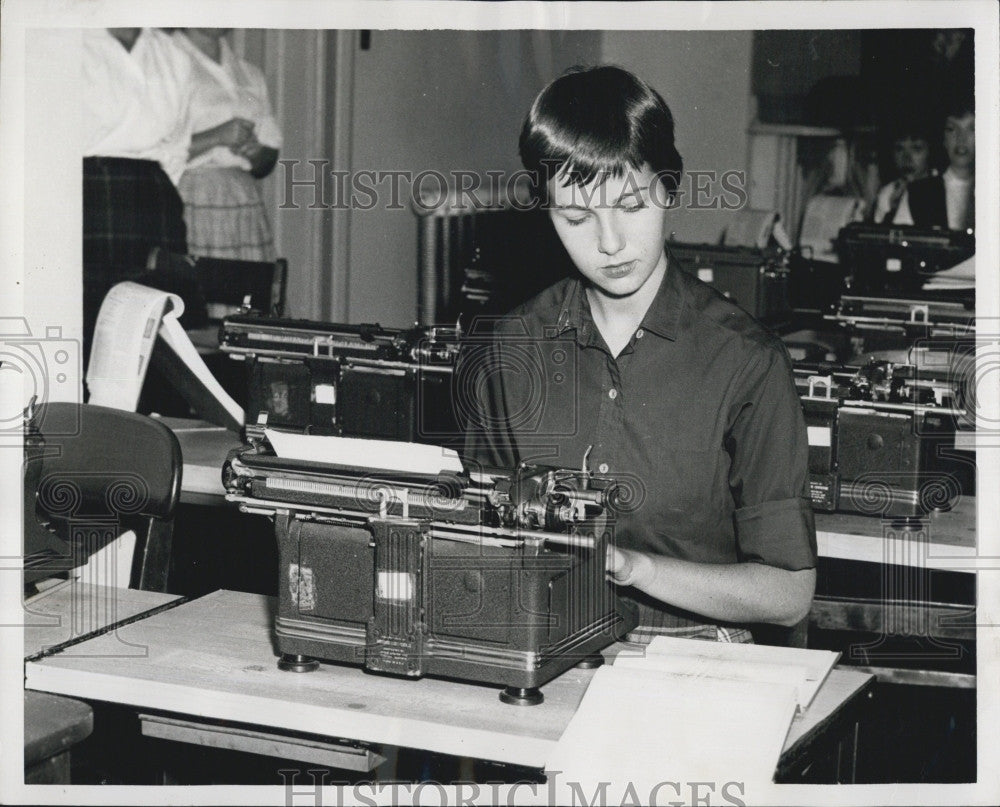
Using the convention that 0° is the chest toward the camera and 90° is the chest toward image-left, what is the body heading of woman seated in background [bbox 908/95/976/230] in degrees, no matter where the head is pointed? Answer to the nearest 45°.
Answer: approximately 0°

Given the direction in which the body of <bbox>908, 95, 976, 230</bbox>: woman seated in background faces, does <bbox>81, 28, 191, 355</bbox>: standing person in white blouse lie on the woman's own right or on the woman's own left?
on the woman's own right

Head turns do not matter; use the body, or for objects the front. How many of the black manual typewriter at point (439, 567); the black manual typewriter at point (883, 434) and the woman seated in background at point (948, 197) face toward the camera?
1

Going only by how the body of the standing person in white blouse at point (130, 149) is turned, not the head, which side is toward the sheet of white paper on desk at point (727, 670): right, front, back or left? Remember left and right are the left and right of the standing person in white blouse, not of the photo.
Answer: front

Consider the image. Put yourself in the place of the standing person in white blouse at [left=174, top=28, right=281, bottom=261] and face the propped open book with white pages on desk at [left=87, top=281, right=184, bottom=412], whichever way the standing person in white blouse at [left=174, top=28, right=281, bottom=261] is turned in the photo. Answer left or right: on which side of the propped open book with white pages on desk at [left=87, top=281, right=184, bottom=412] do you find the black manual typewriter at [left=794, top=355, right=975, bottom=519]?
left

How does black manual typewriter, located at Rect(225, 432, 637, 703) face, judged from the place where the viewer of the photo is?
facing away from the viewer and to the right of the viewer

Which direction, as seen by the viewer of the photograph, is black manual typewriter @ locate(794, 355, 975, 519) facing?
facing away from the viewer and to the right of the viewer

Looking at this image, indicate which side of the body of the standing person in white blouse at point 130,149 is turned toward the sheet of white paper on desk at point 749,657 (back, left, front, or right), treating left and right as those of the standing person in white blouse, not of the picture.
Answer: front

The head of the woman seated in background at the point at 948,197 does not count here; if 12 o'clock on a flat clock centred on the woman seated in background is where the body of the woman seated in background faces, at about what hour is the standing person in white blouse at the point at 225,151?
The standing person in white blouse is roughly at 2 o'clock from the woman seated in background.

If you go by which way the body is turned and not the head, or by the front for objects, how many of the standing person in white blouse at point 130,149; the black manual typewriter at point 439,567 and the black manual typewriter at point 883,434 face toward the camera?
1
